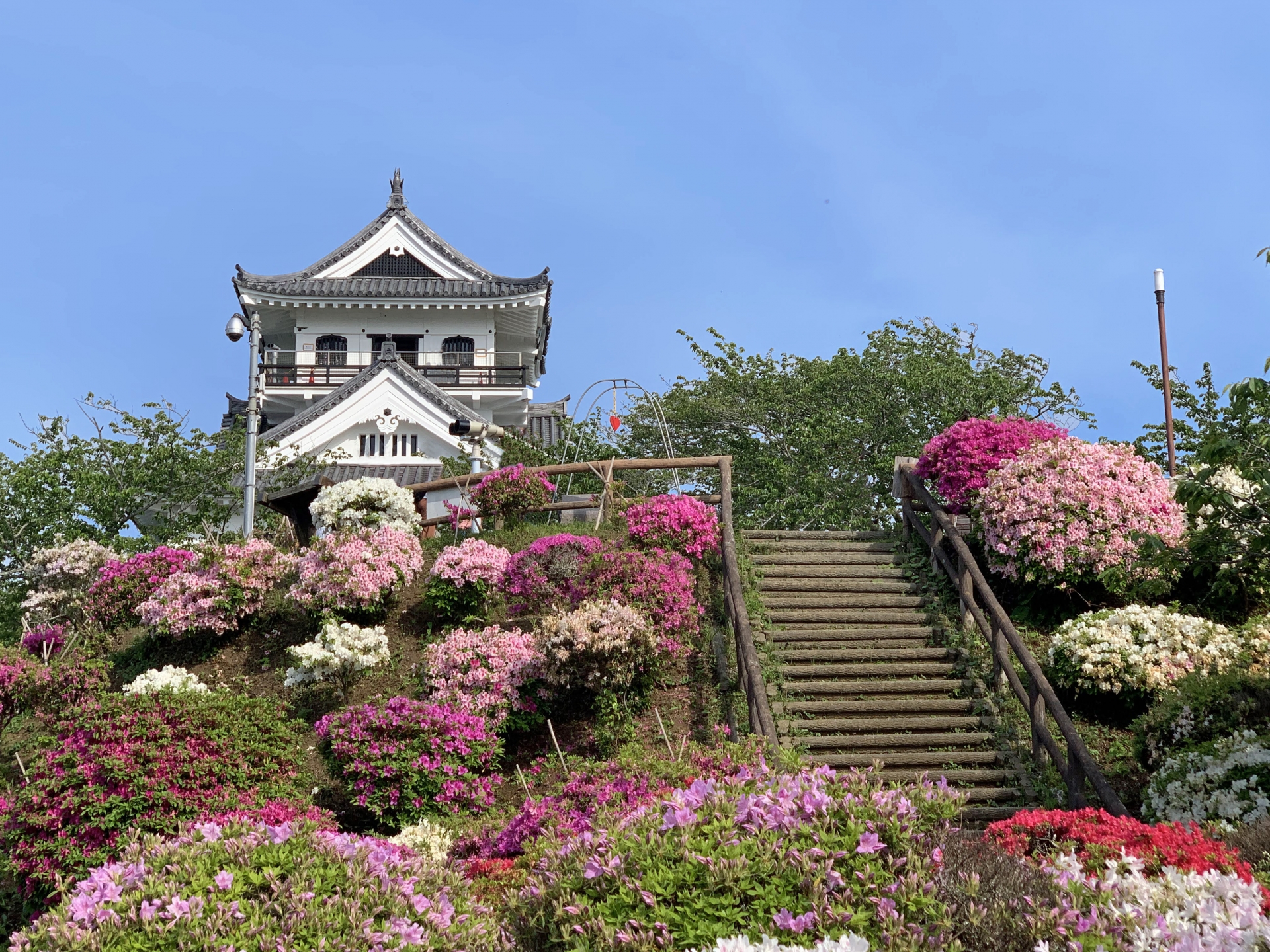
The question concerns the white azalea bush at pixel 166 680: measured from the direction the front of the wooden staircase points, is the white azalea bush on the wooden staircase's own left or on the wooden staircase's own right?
on the wooden staircase's own right

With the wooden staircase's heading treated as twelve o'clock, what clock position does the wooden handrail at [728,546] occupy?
The wooden handrail is roughly at 4 o'clock from the wooden staircase.

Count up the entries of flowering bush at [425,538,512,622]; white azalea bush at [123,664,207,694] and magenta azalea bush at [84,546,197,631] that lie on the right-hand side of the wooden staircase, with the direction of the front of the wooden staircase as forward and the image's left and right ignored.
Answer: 3

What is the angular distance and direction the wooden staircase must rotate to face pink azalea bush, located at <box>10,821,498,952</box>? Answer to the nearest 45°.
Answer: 0° — it already faces it

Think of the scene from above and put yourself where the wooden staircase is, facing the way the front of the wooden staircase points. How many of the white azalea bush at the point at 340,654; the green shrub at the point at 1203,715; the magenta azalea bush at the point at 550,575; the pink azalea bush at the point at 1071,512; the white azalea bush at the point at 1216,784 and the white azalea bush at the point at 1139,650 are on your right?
2

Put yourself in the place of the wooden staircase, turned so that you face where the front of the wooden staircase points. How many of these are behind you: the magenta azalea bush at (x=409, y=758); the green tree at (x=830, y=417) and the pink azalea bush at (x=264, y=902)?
1

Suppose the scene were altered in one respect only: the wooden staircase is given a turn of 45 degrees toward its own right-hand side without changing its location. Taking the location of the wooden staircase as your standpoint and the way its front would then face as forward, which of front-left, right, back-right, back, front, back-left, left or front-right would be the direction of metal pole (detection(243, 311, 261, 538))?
front-right

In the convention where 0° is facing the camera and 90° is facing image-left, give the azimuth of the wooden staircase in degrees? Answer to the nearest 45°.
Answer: approximately 0°

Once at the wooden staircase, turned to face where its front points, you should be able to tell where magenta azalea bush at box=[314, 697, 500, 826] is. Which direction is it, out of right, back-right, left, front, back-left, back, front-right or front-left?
front-right

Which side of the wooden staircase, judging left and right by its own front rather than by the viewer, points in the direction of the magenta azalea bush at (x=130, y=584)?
right

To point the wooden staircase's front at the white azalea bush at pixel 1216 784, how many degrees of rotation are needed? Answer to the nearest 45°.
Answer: approximately 45° to its left

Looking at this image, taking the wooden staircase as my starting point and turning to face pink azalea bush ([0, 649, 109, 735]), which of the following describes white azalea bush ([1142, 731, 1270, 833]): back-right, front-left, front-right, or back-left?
back-left

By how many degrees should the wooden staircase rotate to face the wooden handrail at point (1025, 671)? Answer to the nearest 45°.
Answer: approximately 45° to its left

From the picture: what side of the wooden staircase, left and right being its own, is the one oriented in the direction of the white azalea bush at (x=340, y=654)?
right
